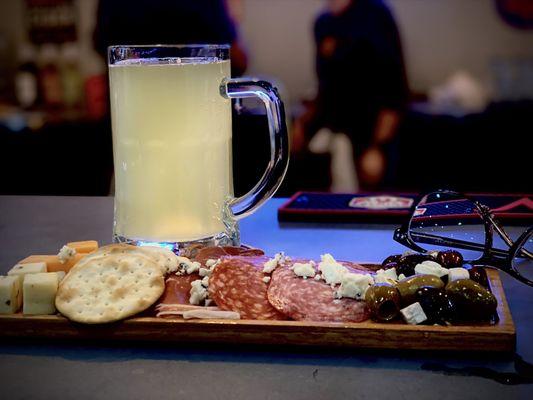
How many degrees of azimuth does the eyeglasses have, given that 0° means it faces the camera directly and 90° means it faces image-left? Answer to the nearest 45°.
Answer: approximately 45°

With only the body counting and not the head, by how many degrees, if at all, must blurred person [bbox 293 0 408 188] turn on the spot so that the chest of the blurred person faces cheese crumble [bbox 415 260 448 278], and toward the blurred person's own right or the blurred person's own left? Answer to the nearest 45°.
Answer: approximately 45° to the blurred person's own left

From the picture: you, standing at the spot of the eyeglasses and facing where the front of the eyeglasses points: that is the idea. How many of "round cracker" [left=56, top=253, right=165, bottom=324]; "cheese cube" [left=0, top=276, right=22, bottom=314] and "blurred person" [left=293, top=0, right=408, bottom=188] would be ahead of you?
2

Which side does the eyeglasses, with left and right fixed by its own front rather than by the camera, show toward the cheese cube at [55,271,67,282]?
front

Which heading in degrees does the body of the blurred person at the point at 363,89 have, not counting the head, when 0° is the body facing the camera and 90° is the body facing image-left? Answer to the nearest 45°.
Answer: approximately 45°

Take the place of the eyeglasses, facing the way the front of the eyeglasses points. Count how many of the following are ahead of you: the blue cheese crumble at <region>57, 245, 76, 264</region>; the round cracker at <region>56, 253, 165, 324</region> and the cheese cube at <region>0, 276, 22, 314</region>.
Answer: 3

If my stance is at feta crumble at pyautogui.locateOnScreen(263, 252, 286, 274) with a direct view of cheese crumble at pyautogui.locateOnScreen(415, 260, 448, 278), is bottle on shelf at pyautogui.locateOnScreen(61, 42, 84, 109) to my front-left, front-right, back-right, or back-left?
back-left

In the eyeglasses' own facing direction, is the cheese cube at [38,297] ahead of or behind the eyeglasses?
ahead

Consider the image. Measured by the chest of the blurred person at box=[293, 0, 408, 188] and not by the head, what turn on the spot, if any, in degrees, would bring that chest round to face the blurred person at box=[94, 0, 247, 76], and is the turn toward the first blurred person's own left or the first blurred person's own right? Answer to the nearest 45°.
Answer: approximately 45° to the first blurred person's own right

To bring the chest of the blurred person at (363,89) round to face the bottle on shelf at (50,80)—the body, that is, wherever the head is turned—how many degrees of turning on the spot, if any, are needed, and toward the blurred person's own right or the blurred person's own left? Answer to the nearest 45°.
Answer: approximately 45° to the blurred person's own right

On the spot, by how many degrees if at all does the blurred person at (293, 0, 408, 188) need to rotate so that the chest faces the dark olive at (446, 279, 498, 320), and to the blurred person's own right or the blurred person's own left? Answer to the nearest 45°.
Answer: approximately 45° to the blurred person's own left

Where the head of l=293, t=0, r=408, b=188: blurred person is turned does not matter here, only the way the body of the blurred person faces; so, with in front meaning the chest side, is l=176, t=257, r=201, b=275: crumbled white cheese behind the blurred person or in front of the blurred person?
in front

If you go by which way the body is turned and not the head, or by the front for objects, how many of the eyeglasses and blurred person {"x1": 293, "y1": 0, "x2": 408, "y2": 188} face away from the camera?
0
